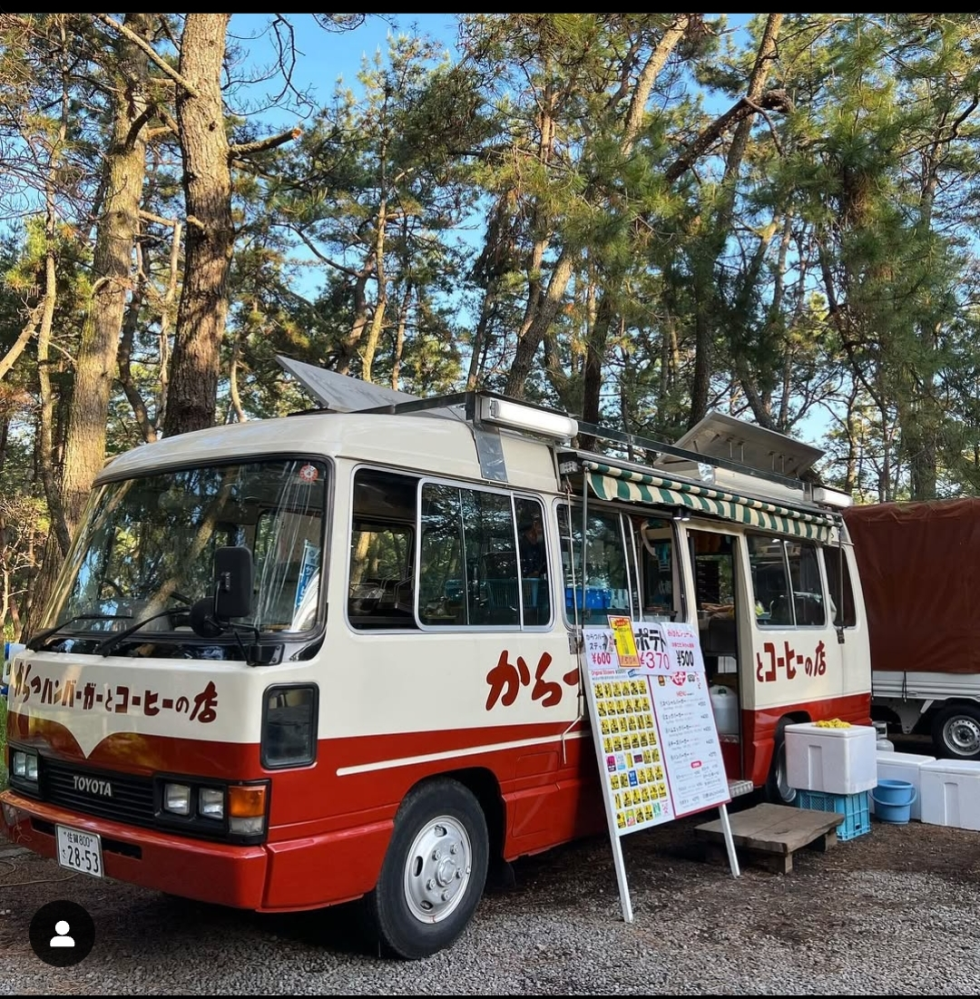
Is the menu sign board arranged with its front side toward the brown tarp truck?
no

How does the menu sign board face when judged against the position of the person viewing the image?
facing the viewer and to the right of the viewer

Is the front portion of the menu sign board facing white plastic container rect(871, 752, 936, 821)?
no

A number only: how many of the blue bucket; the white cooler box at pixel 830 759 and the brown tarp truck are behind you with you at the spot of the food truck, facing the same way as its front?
3

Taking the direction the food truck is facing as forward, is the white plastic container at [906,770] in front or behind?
behind

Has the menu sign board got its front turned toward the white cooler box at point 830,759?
no

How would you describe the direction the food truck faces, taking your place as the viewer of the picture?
facing the viewer and to the left of the viewer

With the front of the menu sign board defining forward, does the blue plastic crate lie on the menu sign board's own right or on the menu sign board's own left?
on the menu sign board's own left
